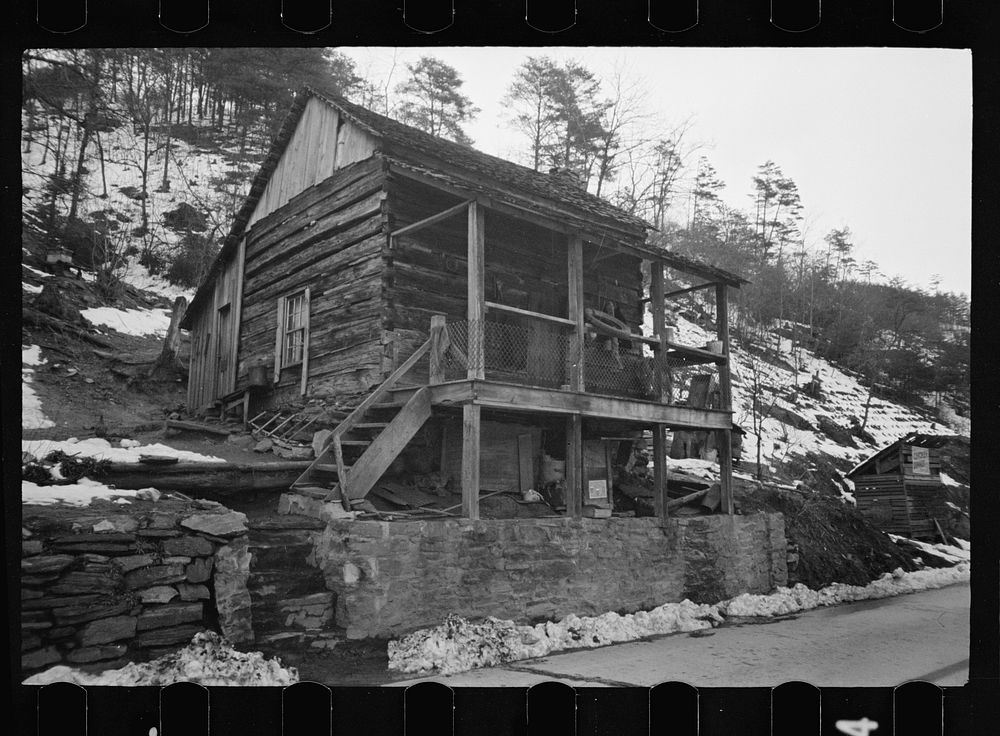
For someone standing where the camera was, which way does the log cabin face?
facing the viewer and to the right of the viewer

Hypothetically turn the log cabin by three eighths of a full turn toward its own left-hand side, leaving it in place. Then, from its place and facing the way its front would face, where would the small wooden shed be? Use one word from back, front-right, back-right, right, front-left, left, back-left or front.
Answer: right

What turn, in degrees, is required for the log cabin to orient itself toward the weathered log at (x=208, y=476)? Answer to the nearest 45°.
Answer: approximately 90° to its right

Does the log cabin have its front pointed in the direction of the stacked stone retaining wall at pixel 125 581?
no
